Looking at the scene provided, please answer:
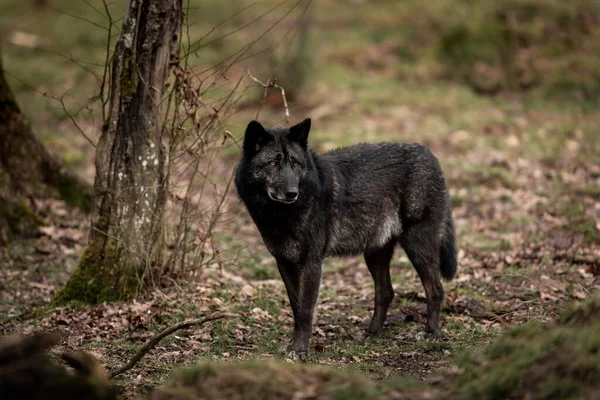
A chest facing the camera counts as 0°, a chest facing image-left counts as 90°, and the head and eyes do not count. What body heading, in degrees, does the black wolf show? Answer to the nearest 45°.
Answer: approximately 45°

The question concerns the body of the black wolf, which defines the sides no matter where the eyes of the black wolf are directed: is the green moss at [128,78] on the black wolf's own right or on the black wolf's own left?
on the black wolf's own right

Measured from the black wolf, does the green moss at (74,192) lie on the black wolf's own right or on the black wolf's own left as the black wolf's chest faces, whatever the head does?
on the black wolf's own right

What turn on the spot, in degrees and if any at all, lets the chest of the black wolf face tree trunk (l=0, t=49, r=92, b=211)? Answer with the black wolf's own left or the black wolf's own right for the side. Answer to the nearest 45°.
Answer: approximately 90° to the black wolf's own right
